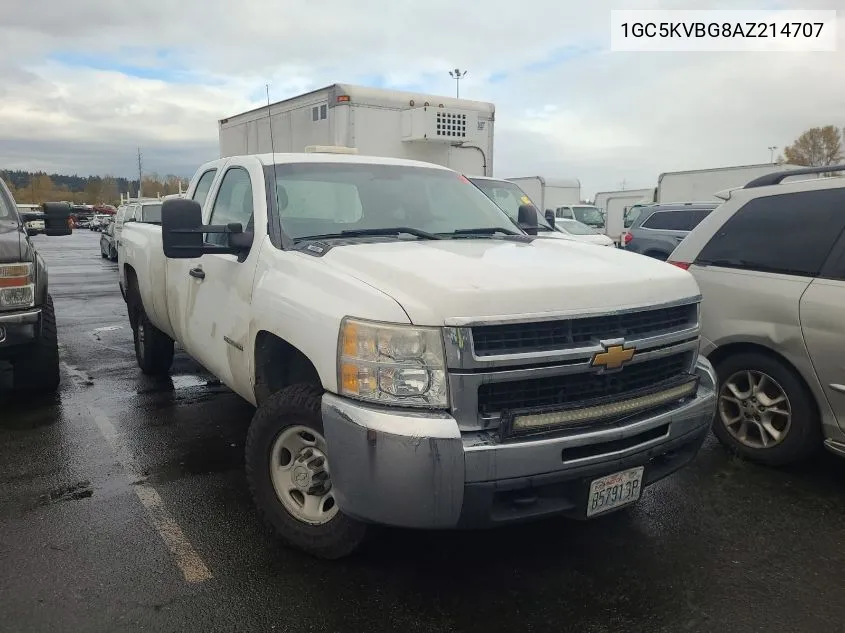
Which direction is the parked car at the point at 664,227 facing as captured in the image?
to the viewer's right

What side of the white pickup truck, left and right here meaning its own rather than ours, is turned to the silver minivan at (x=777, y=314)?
left

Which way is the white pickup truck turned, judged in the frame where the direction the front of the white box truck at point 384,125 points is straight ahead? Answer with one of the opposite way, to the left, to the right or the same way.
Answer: the same way

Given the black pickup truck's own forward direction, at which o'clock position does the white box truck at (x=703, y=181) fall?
The white box truck is roughly at 8 o'clock from the black pickup truck.

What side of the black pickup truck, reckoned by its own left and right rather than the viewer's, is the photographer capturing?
front

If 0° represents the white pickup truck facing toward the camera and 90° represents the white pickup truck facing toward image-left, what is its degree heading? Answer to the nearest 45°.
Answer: approximately 315°

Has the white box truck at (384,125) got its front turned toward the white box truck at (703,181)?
no

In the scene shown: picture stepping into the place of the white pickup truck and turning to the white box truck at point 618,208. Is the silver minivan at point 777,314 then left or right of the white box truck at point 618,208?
right

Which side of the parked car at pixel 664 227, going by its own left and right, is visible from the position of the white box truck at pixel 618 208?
left

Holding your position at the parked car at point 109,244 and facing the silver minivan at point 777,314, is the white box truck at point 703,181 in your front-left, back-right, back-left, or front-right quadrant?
front-left

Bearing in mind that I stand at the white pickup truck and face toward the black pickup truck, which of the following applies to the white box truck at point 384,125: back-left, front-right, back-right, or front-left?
front-right

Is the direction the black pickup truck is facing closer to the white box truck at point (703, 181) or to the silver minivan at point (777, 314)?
the silver minivan

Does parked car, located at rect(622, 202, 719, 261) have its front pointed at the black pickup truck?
no
